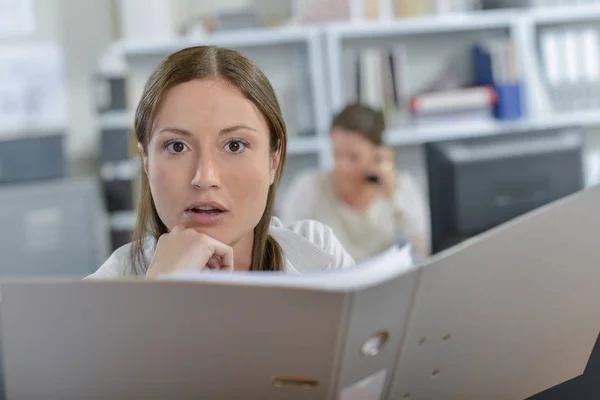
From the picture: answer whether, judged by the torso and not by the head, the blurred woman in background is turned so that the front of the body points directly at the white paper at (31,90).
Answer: no

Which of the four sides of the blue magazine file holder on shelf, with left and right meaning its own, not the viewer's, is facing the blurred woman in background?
front

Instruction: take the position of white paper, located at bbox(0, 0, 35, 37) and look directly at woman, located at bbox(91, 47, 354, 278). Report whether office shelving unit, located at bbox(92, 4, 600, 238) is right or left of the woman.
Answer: left

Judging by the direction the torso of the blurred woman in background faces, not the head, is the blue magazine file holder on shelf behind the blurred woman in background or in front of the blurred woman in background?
behind

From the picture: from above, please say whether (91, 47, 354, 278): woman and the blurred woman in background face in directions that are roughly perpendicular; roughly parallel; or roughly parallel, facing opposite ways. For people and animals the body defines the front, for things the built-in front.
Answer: roughly parallel

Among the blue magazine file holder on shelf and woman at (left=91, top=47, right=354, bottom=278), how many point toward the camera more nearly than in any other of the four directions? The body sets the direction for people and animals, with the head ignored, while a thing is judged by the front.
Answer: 2

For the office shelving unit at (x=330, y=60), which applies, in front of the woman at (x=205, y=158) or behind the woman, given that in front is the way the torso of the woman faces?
behind

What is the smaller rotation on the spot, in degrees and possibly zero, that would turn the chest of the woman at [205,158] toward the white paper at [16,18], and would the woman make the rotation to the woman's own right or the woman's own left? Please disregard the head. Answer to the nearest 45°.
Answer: approximately 180°

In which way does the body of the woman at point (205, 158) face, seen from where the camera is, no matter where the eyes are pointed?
toward the camera

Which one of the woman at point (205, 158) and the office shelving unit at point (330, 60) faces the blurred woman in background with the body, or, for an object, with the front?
the office shelving unit

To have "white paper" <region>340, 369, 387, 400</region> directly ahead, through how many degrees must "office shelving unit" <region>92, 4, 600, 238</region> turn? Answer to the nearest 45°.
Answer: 0° — it already faces it

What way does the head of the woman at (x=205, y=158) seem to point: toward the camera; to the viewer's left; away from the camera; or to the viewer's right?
toward the camera

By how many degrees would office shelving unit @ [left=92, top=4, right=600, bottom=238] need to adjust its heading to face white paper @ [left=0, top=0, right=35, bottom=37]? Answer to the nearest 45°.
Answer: approximately 90° to its right

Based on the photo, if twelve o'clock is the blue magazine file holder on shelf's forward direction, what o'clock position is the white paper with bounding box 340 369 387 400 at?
The white paper is roughly at 12 o'clock from the blue magazine file holder on shelf.

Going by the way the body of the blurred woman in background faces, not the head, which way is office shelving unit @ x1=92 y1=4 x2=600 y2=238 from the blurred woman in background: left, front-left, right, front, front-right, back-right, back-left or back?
back

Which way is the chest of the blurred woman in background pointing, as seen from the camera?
toward the camera

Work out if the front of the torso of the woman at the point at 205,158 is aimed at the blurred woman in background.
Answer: no
